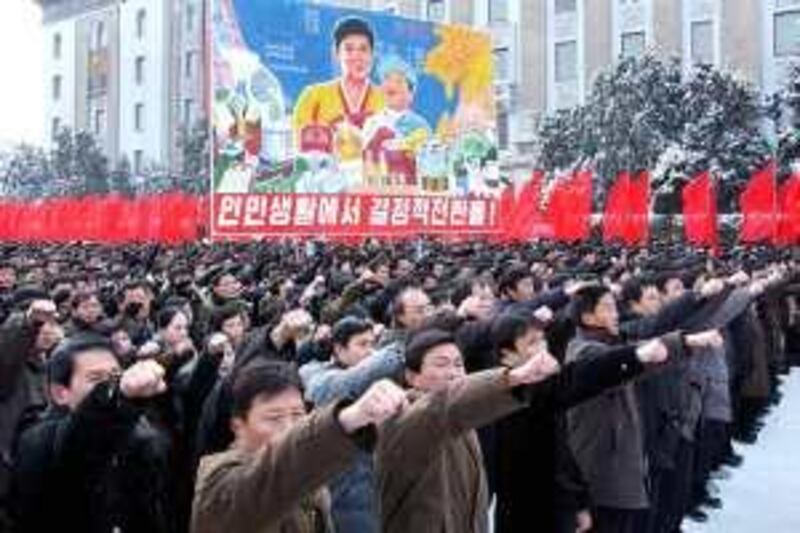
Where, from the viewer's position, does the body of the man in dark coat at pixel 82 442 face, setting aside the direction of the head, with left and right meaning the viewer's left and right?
facing the viewer and to the right of the viewer

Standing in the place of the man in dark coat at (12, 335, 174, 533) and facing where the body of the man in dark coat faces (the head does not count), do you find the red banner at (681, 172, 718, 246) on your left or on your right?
on your left

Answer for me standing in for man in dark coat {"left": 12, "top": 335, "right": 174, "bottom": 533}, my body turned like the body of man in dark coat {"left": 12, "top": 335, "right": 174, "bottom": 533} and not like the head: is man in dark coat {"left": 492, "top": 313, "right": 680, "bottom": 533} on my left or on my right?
on my left

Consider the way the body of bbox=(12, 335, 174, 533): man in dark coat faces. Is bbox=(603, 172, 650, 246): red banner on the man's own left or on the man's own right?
on the man's own left

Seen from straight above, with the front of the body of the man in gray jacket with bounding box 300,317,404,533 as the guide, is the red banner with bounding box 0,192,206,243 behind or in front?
behind

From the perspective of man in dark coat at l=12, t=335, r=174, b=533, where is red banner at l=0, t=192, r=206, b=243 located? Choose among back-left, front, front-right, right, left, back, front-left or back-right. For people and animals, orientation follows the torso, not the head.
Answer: back-left

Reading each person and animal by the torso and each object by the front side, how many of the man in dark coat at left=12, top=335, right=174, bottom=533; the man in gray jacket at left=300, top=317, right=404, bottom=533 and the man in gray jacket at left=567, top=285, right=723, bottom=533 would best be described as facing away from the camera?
0
